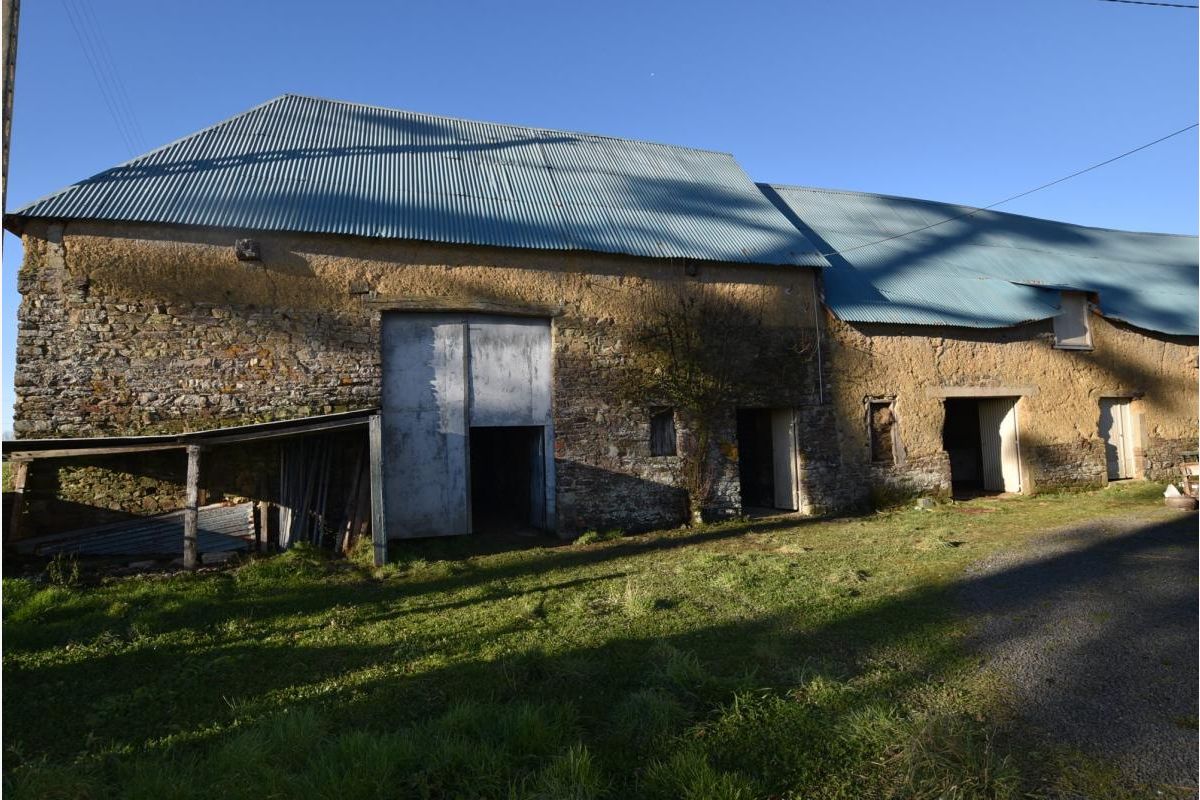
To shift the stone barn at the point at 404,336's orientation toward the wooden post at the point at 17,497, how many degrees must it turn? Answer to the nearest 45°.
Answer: approximately 90° to its right

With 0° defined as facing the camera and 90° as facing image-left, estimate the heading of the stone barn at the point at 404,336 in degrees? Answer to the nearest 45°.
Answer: approximately 0°

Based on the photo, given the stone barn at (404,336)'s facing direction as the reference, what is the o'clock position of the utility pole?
The utility pole is roughly at 2 o'clock from the stone barn.

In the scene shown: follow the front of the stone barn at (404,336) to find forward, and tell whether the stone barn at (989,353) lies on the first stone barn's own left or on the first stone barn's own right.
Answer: on the first stone barn's own left
